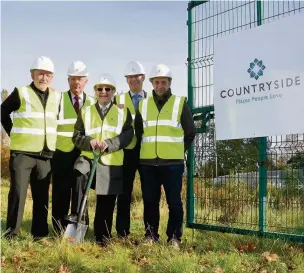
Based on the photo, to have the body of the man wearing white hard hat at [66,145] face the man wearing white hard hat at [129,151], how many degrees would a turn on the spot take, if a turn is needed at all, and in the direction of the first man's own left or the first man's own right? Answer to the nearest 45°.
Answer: approximately 90° to the first man's own left

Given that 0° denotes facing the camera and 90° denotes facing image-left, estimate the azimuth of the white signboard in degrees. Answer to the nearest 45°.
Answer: approximately 45°

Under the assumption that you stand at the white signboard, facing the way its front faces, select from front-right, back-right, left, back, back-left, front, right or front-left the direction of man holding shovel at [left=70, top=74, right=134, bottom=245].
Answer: front-right

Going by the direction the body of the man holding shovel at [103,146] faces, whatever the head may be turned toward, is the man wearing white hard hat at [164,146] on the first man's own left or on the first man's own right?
on the first man's own left

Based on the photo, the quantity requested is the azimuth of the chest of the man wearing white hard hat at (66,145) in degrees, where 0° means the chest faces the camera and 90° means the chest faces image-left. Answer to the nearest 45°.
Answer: approximately 0°

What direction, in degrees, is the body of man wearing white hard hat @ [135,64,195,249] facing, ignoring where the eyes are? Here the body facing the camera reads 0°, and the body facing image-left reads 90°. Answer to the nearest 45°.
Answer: approximately 0°
